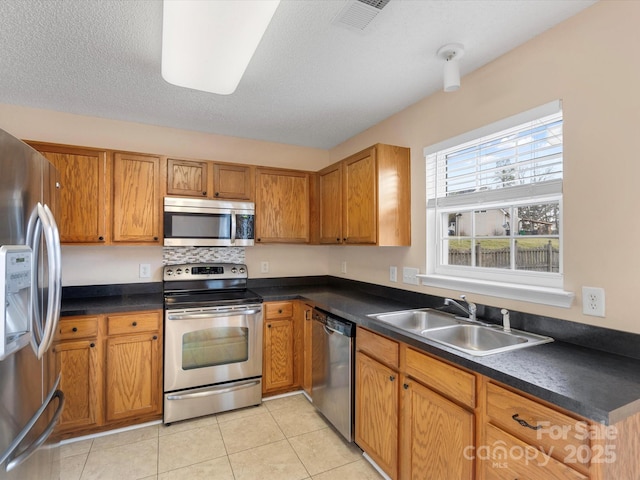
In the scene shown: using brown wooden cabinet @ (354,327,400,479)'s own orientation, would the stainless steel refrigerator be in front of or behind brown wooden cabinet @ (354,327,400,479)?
in front

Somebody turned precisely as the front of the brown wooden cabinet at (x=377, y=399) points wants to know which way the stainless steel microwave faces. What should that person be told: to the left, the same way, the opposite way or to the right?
to the left

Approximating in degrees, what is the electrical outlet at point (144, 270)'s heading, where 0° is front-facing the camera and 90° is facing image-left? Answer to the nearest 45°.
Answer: approximately 0°

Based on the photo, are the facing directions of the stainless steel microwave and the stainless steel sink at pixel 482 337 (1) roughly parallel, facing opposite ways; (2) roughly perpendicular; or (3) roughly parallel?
roughly perpendicular

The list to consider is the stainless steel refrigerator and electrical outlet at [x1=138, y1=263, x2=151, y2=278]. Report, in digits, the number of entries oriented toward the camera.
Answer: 1

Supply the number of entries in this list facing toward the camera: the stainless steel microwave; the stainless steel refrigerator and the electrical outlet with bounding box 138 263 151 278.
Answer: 2

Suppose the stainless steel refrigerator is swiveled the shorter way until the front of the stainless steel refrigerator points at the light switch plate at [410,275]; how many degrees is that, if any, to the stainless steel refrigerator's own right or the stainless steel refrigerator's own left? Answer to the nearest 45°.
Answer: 0° — it already faces it

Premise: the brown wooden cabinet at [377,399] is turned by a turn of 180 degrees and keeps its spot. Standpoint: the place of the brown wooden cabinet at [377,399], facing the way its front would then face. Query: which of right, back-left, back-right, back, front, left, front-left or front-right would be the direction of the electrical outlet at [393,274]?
front-left

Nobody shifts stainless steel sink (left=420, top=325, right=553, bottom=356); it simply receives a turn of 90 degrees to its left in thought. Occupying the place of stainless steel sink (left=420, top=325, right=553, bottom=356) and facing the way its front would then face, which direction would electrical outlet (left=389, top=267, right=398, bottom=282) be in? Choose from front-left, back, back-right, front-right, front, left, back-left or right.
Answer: back

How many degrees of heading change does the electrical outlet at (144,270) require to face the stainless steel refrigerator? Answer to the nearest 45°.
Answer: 0° — it already faces it

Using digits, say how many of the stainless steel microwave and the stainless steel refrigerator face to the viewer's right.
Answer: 1

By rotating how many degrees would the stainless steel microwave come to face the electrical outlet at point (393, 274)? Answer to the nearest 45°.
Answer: approximately 45° to its left

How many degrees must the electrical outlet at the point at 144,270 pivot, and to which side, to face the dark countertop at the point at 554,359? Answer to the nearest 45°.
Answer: approximately 45° to its left
